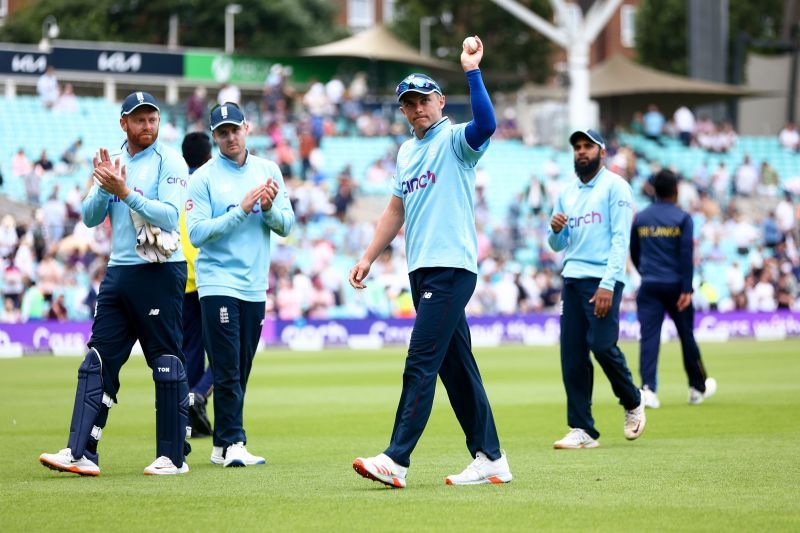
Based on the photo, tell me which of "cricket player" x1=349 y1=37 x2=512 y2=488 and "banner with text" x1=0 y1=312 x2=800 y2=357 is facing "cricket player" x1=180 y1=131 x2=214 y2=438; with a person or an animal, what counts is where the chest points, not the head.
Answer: the banner with text

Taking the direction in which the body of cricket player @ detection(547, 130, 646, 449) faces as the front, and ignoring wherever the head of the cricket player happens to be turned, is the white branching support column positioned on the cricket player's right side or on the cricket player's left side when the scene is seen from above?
on the cricket player's right side

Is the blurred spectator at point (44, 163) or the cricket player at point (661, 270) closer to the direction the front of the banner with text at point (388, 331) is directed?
the cricket player

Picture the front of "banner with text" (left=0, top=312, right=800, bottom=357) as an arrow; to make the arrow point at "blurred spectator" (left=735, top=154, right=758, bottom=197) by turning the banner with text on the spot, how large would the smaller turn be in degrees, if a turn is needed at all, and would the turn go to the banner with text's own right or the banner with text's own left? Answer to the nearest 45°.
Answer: approximately 135° to the banner with text's own left

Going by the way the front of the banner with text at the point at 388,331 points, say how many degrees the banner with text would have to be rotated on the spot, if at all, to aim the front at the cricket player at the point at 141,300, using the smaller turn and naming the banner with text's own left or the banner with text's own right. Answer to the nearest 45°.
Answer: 0° — it already faces them

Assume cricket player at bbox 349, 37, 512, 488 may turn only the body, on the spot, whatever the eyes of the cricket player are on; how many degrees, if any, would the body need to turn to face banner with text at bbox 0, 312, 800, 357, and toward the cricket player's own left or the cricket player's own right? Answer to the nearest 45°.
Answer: approximately 135° to the cricket player's own right
